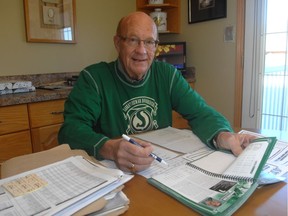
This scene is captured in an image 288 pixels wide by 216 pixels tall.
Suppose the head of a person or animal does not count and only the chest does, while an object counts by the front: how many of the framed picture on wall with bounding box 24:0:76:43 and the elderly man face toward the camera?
2

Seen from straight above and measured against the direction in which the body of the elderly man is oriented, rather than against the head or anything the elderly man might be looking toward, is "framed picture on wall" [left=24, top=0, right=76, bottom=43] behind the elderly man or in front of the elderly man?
behind

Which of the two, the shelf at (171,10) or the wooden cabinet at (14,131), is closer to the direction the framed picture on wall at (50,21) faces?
the wooden cabinet

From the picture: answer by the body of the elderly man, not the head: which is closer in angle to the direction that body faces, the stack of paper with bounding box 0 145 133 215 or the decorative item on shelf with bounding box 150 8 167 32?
the stack of paper

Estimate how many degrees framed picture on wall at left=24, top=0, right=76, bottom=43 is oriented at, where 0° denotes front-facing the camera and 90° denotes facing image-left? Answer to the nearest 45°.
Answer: approximately 0°

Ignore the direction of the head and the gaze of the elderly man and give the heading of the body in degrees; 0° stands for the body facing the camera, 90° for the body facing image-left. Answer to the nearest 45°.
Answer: approximately 0°

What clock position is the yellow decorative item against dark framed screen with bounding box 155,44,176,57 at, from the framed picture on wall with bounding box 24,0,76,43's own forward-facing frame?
The yellow decorative item against dark framed screen is roughly at 9 o'clock from the framed picture on wall.

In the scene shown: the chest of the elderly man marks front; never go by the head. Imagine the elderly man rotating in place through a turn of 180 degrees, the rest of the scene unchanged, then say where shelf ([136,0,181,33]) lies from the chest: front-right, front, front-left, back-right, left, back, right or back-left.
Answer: front

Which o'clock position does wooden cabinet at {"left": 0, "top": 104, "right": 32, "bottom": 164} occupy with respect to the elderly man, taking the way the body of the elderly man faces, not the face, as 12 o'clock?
The wooden cabinet is roughly at 4 o'clock from the elderly man.

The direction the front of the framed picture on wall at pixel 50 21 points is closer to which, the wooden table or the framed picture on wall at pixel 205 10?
the wooden table

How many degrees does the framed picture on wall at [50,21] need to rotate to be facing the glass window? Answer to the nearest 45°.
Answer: approximately 45° to its left

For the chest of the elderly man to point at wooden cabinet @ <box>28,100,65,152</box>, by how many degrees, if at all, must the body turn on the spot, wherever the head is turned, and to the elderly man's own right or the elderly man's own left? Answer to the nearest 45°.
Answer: approximately 135° to the elderly man's own right
